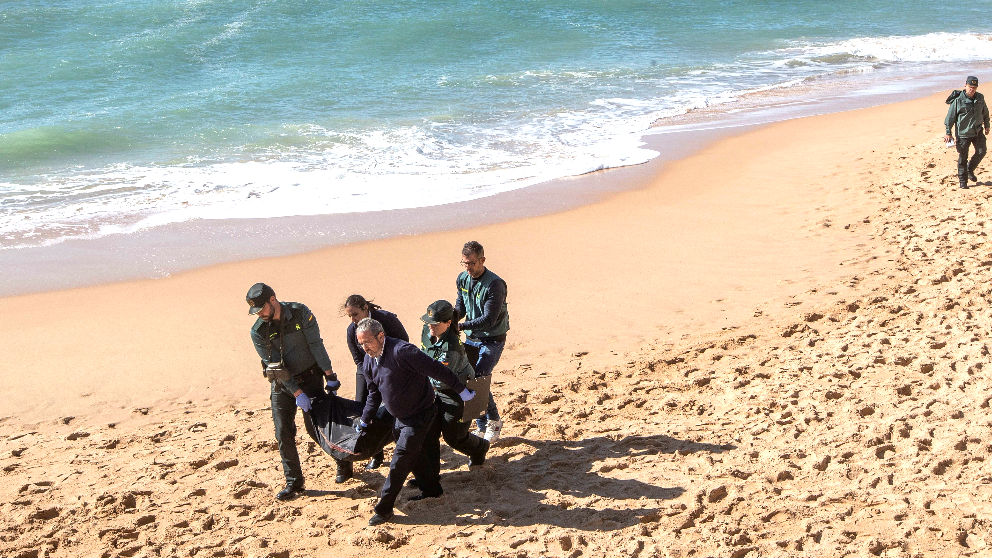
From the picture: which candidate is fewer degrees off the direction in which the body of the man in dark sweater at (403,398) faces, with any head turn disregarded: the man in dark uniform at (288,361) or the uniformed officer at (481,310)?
the man in dark uniform

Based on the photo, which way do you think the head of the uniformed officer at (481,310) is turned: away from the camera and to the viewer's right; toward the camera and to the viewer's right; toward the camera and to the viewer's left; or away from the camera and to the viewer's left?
toward the camera and to the viewer's left

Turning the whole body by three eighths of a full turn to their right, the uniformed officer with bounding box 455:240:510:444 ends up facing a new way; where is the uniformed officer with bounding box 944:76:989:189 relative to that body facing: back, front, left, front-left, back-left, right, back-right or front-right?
front-right

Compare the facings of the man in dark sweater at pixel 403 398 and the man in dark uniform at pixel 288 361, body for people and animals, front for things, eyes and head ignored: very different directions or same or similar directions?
same or similar directions

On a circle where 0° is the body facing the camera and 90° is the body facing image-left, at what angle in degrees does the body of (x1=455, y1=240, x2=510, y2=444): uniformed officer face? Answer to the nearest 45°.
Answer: approximately 45°

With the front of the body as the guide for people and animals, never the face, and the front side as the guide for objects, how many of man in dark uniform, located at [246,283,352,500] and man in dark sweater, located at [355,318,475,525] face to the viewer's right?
0

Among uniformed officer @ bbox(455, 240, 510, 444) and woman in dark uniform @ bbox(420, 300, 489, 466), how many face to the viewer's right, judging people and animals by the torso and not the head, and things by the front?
0

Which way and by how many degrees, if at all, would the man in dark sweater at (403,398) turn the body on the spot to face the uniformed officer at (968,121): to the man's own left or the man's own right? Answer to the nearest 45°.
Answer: approximately 180°

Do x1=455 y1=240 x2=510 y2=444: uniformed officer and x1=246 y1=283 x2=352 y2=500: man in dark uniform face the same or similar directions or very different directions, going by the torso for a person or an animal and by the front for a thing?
same or similar directions

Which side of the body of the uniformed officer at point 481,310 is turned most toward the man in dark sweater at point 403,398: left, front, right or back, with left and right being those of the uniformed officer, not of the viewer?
front

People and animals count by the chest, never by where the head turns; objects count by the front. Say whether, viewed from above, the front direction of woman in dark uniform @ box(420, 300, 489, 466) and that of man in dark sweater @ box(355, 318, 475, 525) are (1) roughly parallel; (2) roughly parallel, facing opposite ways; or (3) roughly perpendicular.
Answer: roughly parallel

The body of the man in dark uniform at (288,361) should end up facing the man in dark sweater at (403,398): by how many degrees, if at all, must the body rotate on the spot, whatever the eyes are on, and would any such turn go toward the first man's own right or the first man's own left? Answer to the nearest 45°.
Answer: approximately 90° to the first man's own left

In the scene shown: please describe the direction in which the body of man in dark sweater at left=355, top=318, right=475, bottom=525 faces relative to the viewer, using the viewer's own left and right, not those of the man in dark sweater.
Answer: facing the viewer and to the left of the viewer

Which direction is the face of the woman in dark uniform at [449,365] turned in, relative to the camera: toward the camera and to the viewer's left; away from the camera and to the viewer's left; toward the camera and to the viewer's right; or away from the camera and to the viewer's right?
toward the camera and to the viewer's left

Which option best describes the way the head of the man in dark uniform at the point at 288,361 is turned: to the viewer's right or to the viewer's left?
to the viewer's left

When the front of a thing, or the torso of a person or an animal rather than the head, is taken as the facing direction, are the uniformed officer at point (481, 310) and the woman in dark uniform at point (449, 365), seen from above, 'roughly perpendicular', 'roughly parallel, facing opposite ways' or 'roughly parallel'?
roughly parallel

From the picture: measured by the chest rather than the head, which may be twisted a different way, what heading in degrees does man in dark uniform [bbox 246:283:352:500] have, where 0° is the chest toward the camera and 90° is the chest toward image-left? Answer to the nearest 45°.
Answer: approximately 45°

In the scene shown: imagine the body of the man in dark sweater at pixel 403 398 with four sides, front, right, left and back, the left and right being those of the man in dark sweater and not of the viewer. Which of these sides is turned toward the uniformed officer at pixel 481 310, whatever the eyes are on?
back

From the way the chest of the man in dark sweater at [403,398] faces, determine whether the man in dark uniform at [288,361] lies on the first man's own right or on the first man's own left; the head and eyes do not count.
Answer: on the first man's own right
